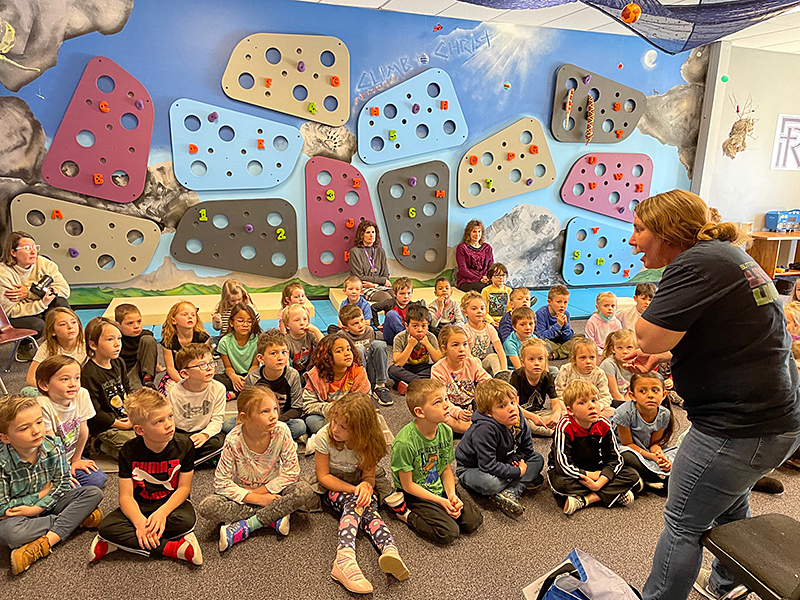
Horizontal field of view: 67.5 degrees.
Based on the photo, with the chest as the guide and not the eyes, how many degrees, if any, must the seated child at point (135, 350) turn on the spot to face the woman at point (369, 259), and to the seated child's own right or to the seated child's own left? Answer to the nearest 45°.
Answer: approximately 90° to the seated child's own left

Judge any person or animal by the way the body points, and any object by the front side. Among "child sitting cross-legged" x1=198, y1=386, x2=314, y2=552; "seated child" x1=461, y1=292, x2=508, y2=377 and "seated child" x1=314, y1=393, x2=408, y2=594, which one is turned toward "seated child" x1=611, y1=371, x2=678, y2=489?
"seated child" x1=461, y1=292, x2=508, y2=377

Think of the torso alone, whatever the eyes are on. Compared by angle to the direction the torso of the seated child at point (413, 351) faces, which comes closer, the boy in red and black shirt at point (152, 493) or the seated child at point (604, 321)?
the boy in red and black shirt

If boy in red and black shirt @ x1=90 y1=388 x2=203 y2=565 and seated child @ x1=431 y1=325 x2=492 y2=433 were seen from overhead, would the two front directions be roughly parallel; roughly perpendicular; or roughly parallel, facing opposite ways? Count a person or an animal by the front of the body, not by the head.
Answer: roughly parallel

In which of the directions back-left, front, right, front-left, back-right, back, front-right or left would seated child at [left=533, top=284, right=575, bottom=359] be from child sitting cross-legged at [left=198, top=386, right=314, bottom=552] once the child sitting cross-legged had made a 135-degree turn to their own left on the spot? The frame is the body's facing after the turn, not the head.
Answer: front

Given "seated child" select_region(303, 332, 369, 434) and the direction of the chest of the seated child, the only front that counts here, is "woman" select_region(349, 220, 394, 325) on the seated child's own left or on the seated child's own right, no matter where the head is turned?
on the seated child's own left

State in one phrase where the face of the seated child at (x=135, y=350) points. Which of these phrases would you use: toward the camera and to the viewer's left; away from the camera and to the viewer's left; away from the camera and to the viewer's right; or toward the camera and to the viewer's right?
toward the camera and to the viewer's right

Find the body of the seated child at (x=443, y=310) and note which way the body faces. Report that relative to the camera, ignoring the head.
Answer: toward the camera

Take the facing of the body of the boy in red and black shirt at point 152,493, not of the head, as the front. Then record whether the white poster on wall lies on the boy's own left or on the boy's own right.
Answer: on the boy's own left

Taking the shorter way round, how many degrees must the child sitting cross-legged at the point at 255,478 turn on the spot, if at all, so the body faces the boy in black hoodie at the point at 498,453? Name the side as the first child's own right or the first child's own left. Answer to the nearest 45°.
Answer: approximately 90° to the first child's own left

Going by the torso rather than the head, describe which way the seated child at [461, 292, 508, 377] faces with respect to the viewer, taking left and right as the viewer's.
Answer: facing the viewer and to the right of the viewer

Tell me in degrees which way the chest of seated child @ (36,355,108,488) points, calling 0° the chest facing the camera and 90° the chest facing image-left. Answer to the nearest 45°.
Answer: approximately 315°

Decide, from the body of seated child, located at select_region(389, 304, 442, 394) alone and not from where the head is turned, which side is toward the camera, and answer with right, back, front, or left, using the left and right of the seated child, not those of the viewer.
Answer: front

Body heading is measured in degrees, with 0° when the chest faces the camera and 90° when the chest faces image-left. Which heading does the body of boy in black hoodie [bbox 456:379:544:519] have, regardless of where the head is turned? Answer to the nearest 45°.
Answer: approximately 315°

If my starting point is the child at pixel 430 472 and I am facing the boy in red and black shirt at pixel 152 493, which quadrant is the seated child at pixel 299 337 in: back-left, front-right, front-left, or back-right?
front-right

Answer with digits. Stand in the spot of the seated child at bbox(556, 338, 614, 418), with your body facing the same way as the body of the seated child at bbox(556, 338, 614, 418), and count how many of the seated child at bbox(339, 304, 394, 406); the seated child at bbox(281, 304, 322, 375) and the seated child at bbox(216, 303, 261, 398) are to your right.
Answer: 3
